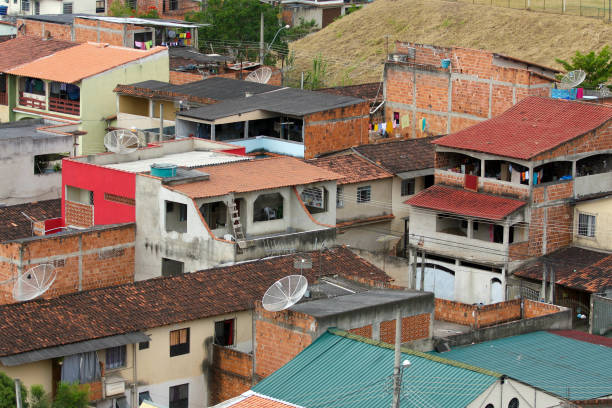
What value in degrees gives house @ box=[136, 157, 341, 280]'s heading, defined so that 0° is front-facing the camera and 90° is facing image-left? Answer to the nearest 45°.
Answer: approximately 315°

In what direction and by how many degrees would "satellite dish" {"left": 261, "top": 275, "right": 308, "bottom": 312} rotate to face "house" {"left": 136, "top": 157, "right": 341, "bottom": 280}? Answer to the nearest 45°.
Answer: approximately 135° to its right

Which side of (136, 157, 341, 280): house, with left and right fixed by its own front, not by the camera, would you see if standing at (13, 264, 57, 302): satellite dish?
right

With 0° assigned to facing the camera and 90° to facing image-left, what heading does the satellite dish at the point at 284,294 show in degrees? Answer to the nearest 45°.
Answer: approximately 45°

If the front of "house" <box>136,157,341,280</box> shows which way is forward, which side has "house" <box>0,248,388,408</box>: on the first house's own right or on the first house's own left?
on the first house's own right

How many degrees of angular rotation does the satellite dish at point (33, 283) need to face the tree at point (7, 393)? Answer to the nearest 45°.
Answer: approximately 45° to its left
